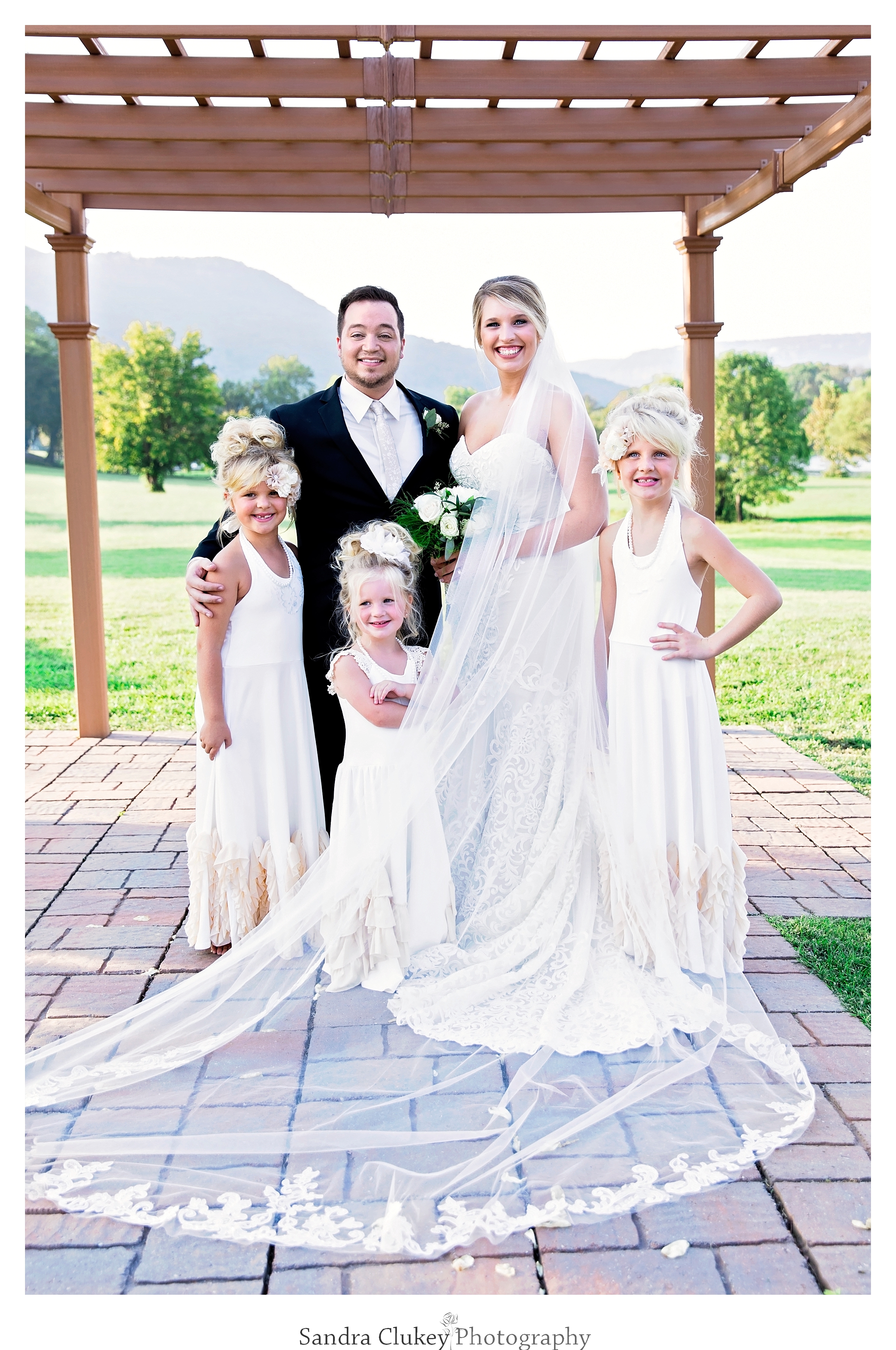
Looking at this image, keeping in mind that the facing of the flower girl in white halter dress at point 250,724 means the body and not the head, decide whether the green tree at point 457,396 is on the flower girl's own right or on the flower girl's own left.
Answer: on the flower girl's own left

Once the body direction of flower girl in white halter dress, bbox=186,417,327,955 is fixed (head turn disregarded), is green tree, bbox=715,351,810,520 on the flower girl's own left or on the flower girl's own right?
on the flower girl's own left

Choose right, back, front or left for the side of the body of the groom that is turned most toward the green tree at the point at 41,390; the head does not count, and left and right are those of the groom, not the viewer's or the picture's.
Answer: back

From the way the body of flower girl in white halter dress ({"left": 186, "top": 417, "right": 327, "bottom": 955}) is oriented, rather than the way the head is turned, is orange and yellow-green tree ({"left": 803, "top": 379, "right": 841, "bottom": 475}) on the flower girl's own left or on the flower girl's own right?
on the flower girl's own left

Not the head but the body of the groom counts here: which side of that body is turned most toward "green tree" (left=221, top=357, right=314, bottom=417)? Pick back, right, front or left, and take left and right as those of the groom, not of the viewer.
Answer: back

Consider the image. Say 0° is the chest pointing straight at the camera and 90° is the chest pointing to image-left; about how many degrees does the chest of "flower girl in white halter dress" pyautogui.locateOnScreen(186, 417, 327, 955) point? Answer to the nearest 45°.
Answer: approximately 315°

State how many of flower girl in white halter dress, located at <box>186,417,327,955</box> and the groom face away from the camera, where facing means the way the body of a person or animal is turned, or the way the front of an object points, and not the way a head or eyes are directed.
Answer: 0

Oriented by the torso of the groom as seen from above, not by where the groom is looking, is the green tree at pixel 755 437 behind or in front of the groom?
behind
